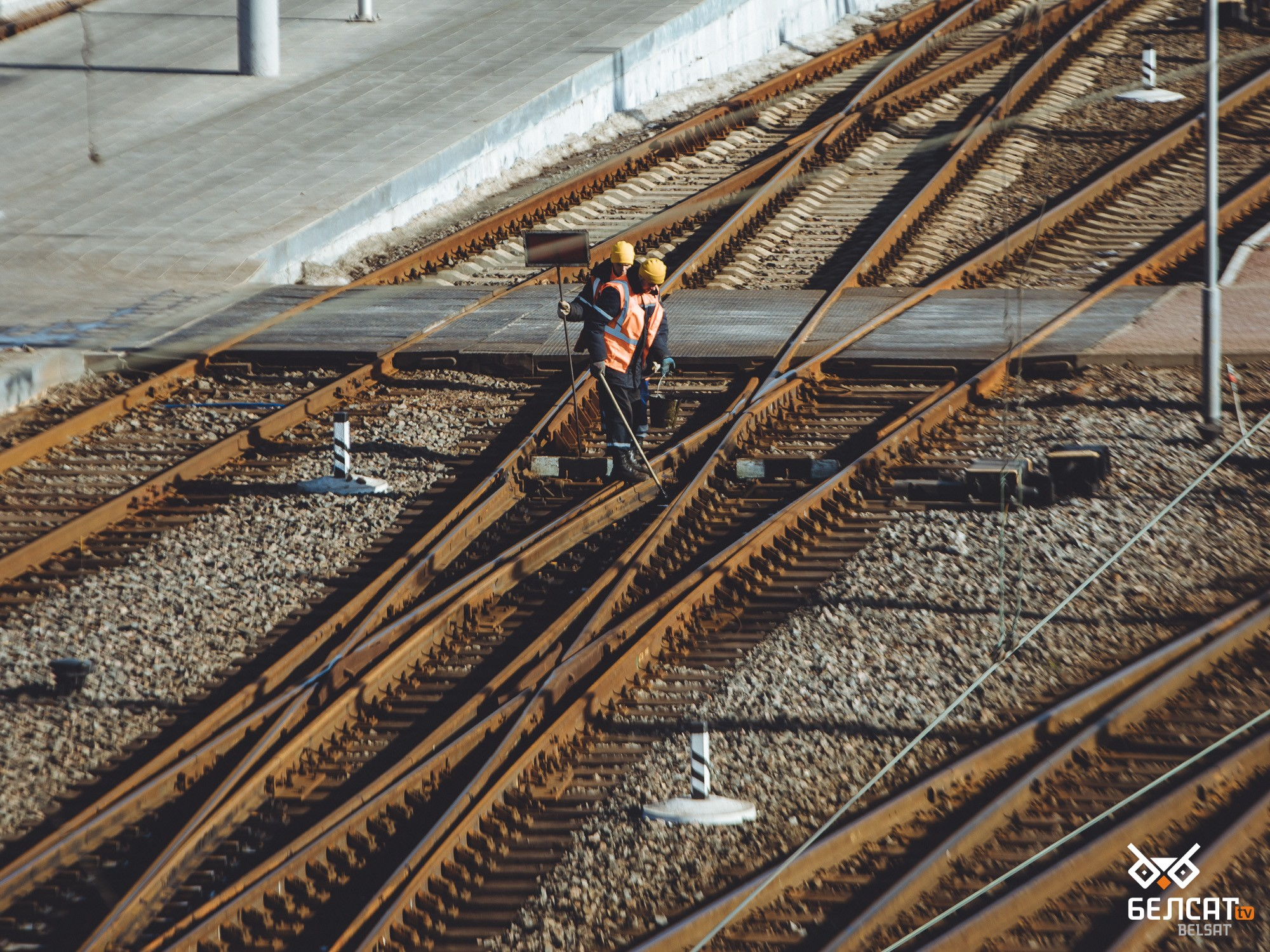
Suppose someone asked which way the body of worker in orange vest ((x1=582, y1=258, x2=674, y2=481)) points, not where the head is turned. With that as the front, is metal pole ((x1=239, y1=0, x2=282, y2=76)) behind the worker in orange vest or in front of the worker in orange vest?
behind

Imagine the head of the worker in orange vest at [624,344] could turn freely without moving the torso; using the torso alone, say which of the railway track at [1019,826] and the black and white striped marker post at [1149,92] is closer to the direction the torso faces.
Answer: the railway track

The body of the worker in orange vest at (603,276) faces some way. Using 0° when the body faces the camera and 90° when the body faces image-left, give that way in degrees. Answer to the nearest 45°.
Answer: approximately 315°

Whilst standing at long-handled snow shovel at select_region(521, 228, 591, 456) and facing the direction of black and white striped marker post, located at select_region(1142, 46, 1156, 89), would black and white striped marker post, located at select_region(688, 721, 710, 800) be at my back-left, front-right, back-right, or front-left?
back-right
